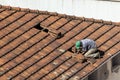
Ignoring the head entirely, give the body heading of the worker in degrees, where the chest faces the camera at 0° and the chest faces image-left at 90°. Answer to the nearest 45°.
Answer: approximately 90°
